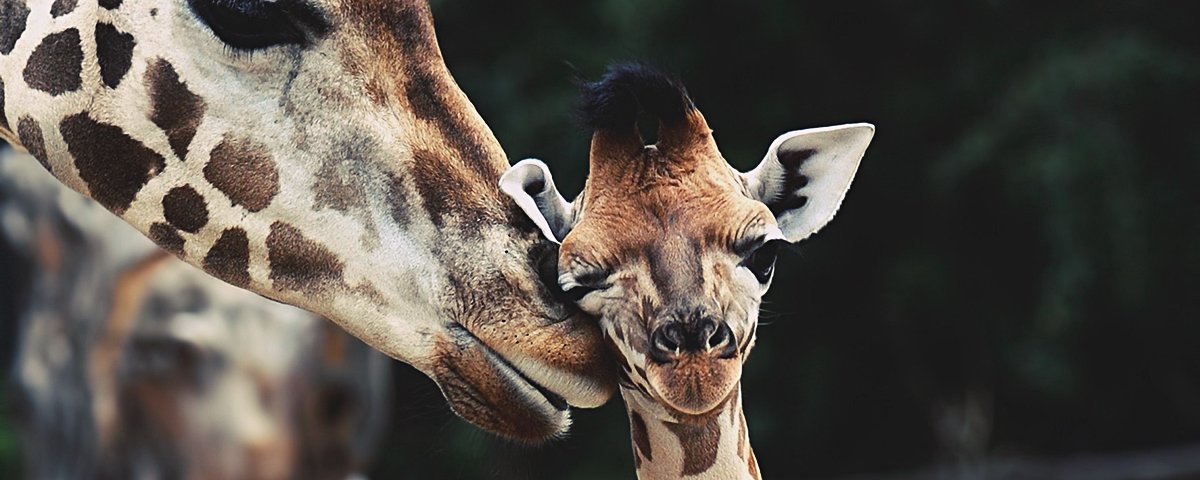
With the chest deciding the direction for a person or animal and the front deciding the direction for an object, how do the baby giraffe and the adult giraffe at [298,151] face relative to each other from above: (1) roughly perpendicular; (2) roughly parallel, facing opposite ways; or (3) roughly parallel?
roughly perpendicular

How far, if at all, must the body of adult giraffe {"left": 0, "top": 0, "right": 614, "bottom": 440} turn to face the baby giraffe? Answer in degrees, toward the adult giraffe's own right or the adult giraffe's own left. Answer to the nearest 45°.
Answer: approximately 45° to the adult giraffe's own right

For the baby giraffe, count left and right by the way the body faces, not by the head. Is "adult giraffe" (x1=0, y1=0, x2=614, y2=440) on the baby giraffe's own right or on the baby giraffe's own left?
on the baby giraffe's own right

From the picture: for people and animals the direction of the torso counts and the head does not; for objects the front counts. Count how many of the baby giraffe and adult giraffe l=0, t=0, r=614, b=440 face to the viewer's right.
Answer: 1

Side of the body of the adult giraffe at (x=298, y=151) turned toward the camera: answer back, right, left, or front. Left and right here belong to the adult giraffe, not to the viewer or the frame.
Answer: right
